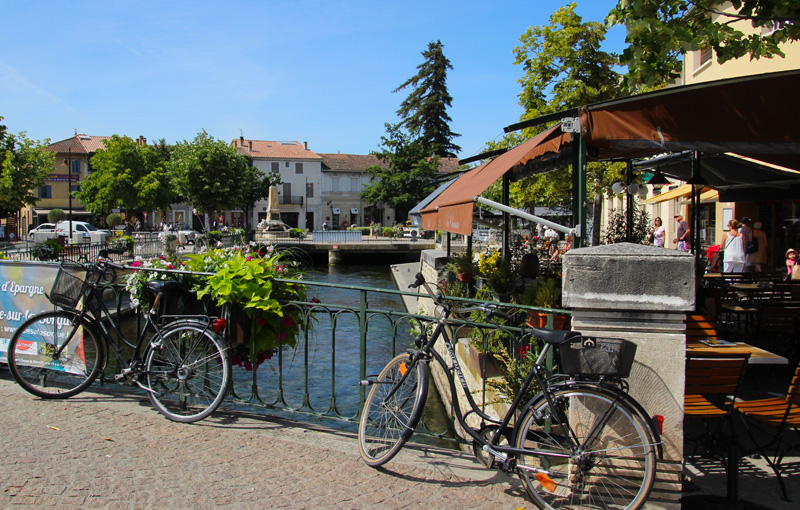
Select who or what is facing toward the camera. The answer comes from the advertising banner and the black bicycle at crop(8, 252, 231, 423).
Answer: the advertising banner

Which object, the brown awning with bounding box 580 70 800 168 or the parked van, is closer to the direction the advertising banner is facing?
the brown awning

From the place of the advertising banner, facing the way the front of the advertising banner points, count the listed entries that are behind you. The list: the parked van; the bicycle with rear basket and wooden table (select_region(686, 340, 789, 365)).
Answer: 1

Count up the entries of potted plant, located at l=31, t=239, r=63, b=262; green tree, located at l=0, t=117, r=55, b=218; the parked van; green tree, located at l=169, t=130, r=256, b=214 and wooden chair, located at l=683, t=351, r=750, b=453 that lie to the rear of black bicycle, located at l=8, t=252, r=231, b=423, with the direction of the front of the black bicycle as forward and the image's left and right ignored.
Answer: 1

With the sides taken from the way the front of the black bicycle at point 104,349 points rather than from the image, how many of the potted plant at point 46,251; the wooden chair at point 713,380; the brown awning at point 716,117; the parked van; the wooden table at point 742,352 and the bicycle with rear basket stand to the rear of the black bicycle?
4

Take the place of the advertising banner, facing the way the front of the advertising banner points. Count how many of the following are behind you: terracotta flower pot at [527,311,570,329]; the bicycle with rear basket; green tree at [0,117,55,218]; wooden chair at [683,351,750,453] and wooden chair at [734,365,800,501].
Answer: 1

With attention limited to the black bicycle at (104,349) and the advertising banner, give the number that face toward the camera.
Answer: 1

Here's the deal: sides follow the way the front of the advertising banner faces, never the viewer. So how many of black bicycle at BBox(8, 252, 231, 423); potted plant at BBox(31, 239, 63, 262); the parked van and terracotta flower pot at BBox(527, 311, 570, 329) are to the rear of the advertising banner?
2

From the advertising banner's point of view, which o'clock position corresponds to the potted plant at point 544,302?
The potted plant is roughly at 10 o'clock from the advertising banner.

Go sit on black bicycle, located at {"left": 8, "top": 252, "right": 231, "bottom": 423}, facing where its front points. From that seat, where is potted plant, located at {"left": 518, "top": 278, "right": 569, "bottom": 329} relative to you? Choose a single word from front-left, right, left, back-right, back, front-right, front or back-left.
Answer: back-right

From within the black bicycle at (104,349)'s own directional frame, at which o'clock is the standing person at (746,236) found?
The standing person is roughly at 4 o'clock from the black bicycle.

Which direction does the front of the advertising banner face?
toward the camera

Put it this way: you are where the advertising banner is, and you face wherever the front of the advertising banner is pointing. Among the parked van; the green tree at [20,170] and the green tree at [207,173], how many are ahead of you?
0

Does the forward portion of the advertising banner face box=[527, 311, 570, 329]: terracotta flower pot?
no

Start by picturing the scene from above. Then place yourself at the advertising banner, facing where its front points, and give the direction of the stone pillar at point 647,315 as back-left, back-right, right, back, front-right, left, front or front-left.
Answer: front-left

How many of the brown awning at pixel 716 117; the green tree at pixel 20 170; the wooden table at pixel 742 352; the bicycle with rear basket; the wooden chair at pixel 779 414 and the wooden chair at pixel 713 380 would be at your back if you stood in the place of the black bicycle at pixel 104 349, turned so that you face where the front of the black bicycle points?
5

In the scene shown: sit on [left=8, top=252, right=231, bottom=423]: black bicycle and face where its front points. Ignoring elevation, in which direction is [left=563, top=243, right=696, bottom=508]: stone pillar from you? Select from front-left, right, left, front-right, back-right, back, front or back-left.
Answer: back

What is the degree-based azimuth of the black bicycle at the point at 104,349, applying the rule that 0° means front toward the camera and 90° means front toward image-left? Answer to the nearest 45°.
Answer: approximately 135°

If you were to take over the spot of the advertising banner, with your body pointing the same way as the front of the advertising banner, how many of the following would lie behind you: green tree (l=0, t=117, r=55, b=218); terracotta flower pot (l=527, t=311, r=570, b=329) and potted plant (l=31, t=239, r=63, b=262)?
2

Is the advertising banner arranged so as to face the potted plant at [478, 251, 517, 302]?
no

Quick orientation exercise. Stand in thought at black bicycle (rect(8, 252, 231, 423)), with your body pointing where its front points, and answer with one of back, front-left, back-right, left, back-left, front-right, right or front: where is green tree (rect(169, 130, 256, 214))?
front-right

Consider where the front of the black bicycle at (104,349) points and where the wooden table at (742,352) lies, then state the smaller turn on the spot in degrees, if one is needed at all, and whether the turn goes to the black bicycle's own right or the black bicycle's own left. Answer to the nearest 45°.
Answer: approximately 180°

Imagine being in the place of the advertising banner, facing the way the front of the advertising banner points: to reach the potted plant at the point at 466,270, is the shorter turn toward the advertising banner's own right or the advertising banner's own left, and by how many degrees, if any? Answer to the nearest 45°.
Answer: approximately 90° to the advertising banner's own left

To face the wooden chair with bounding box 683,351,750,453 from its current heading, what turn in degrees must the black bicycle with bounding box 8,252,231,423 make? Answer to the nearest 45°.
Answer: approximately 180°
